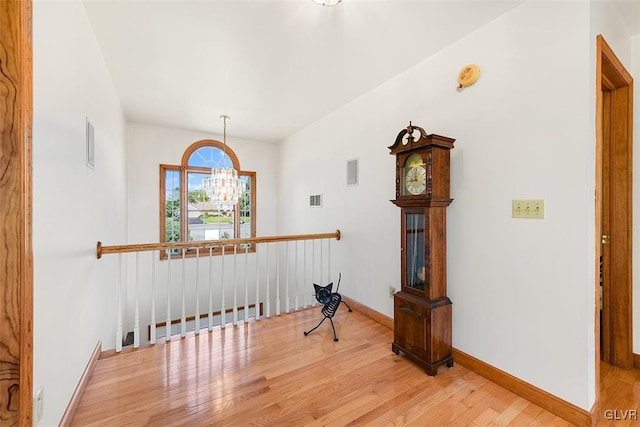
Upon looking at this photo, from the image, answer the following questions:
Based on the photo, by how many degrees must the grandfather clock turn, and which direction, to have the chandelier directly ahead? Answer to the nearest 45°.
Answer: approximately 45° to its right

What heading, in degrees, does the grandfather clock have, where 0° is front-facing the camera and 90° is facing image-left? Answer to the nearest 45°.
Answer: approximately 45°

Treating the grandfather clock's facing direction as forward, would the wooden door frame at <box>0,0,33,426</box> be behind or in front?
in front

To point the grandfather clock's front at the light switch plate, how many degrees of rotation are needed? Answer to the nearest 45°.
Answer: approximately 135° to its left

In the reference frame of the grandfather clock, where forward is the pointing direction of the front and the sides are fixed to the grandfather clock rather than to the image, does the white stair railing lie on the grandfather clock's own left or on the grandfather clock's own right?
on the grandfather clock's own right

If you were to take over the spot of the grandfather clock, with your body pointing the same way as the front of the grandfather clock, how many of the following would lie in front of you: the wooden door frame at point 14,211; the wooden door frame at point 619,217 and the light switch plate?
1

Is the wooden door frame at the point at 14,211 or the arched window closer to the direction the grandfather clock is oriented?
the wooden door frame
